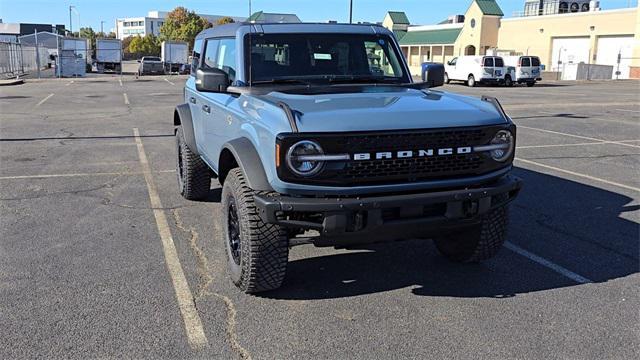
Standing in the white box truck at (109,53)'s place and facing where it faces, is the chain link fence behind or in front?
behind

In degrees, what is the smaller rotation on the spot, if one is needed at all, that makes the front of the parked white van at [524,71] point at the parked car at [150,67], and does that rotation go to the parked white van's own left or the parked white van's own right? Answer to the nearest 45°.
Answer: approximately 45° to the parked white van's own left

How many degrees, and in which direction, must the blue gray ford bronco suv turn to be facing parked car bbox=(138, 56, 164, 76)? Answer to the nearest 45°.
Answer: approximately 135° to its left

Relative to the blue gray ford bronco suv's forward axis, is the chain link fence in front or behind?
behind

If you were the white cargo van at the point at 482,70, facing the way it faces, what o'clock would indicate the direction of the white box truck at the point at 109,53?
The white box truck is roughly at 11 o'clock from the white cargo van.

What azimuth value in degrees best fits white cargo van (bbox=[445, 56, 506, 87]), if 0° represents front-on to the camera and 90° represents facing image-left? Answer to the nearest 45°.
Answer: approximately 135°

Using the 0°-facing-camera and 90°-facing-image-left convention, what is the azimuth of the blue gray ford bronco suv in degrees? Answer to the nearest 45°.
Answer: approximately 315°
